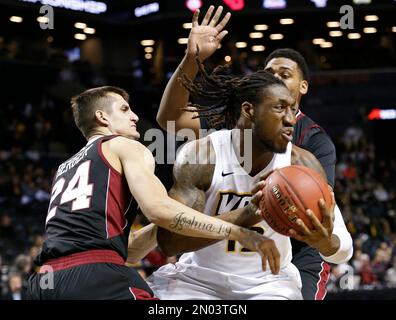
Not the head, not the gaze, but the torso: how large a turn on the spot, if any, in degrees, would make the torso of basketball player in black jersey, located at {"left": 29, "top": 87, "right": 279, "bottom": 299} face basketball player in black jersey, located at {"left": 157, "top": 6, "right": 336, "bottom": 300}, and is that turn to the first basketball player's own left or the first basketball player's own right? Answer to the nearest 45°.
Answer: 0° — they already face them

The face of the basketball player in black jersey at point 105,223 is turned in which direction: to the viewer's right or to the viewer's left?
to the viewer's right

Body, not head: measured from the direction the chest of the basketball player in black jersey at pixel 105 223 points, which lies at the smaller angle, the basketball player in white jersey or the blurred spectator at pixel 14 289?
the basketball player in white jersey

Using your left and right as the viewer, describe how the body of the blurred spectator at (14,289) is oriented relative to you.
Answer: facing the viewer

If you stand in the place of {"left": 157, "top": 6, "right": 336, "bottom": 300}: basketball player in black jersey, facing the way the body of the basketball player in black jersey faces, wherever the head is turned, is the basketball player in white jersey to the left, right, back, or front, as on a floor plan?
front

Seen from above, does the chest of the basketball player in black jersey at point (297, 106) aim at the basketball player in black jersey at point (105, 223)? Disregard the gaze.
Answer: yes

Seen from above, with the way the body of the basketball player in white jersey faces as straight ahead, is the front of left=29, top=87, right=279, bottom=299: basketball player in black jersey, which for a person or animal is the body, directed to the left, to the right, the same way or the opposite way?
to the left

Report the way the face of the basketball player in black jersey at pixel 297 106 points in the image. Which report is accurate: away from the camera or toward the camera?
toward the camera

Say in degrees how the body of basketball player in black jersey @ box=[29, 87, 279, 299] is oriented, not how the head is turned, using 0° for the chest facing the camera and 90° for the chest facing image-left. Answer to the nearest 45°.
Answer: approximately 225°

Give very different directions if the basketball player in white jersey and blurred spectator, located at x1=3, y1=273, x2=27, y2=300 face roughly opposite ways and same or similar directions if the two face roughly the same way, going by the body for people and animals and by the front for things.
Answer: same or similar directions

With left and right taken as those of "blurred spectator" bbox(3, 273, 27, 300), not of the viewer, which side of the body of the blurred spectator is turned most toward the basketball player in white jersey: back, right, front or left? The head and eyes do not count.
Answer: front

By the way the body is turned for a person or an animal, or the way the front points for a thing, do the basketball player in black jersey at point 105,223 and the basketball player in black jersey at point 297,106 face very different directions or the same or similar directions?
very different directions
